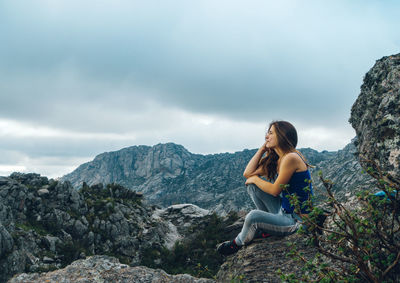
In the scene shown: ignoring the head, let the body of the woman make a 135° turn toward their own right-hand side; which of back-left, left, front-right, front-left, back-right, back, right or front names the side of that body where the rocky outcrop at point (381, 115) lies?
front

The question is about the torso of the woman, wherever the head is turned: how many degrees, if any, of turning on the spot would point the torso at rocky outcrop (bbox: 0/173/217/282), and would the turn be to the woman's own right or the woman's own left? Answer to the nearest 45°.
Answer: approximately 45° to the woman's own right

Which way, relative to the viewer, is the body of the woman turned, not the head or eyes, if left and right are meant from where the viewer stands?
facing to the left of the viewer

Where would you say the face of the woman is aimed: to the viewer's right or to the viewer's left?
to the viewer's left
